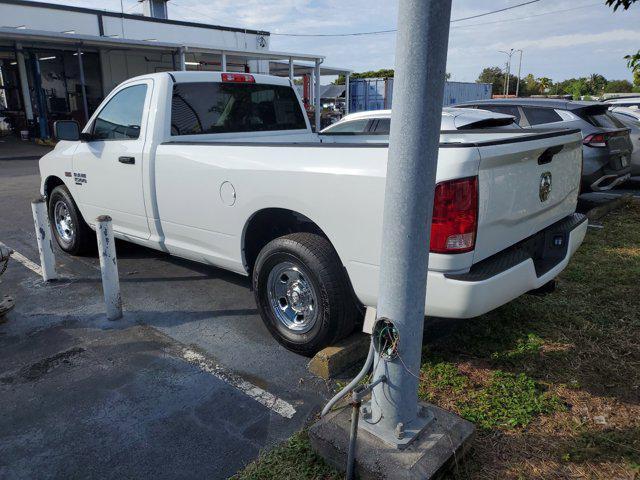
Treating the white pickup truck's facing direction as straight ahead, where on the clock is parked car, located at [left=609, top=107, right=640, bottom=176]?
The parked car is roughly at 3 o'clock from the white pickup truck.

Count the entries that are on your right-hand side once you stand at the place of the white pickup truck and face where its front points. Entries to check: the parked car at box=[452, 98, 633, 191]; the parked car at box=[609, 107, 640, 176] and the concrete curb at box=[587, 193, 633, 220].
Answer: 3

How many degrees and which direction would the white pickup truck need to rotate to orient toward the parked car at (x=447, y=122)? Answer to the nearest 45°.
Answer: approximately 90° to its right

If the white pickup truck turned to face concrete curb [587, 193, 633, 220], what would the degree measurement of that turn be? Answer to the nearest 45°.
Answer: approximately 90° to its right

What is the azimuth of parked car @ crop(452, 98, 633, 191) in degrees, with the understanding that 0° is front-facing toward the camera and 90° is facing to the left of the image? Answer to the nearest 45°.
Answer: approximately 135°
